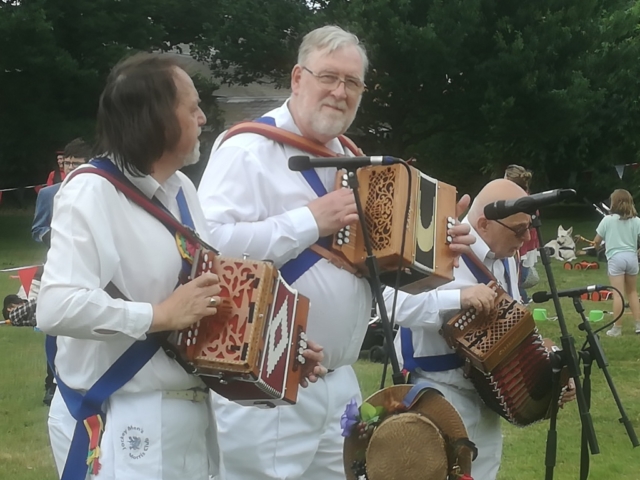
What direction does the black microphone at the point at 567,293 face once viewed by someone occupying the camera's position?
facing to the left of the viewer

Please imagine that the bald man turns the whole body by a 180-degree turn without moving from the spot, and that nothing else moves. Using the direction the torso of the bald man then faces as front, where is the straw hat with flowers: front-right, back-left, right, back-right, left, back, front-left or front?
back-left

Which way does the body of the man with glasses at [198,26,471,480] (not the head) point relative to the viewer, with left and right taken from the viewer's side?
facing the viewer and to the right of the viewer

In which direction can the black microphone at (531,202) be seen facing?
to the viewer's left

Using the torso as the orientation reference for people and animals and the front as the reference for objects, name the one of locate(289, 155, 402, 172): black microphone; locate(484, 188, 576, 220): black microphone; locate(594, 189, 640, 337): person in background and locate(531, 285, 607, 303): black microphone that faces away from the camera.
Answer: the person in background

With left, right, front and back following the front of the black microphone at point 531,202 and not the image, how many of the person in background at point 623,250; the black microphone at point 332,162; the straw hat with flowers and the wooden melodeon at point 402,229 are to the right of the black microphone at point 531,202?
1

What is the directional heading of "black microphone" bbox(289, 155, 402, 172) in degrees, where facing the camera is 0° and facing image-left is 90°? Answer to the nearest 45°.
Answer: approximately 90°

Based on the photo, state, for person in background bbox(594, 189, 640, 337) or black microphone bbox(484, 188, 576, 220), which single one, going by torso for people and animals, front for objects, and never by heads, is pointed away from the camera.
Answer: the person in background

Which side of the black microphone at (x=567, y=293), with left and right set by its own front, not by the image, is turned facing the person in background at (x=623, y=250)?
right
